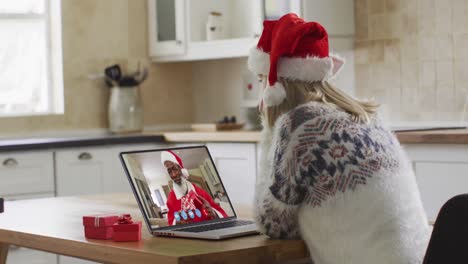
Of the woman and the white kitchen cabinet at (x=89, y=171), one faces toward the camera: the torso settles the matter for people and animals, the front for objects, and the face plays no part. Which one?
the white kitchen cabinet

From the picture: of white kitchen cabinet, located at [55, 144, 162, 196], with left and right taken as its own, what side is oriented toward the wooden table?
front

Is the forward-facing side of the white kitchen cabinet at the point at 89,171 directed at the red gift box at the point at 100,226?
yes

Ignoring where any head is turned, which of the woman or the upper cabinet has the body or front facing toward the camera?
the upper cabinet

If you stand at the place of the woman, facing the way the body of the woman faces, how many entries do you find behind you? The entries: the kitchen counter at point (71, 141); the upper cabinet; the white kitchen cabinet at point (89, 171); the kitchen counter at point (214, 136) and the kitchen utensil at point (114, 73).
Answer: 0

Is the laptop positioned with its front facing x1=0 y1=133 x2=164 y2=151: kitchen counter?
no

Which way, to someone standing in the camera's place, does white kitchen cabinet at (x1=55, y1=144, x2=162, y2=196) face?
facing the viewer

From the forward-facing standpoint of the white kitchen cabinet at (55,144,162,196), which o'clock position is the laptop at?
The laptop is roughly at 12 o'clock from the white kitchen cabinet.

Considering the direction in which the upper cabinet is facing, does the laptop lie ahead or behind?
ahead

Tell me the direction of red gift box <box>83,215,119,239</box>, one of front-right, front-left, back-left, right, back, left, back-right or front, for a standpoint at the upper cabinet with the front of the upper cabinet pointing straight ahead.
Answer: front

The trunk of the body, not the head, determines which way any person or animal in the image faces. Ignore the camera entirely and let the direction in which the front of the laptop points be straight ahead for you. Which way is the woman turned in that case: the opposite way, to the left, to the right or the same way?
the opposite way

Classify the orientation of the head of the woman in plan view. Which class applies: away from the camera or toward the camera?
away from the camera

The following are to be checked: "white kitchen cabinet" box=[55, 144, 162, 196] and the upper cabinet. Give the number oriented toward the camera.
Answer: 2

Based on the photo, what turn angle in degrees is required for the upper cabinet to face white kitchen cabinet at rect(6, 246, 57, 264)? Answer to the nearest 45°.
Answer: approximately 45° to its right

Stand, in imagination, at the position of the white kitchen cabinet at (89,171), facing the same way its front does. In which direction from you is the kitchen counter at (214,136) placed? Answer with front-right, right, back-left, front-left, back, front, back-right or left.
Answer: left
